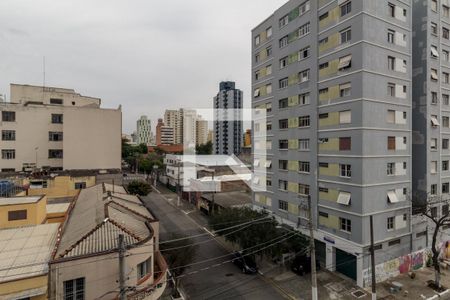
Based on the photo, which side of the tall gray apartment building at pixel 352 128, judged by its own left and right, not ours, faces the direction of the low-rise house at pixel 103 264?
front

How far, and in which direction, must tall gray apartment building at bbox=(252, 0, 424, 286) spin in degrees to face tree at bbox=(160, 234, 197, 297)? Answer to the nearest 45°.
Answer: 0° — it already faces it

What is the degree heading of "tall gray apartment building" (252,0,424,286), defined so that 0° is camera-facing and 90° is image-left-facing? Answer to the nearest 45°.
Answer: approximately 45°

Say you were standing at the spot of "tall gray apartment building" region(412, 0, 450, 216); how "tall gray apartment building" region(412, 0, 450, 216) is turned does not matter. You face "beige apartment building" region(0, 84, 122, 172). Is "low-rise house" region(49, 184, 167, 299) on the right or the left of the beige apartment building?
left

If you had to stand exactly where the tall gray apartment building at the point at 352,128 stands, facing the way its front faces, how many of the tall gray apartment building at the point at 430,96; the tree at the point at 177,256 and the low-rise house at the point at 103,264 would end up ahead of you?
2

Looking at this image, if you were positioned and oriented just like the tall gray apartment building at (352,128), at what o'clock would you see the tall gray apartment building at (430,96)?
the tall gray apartment building at (430,96) is roughly at 6 o'clock from the tall gray apartment building at (352,128).
